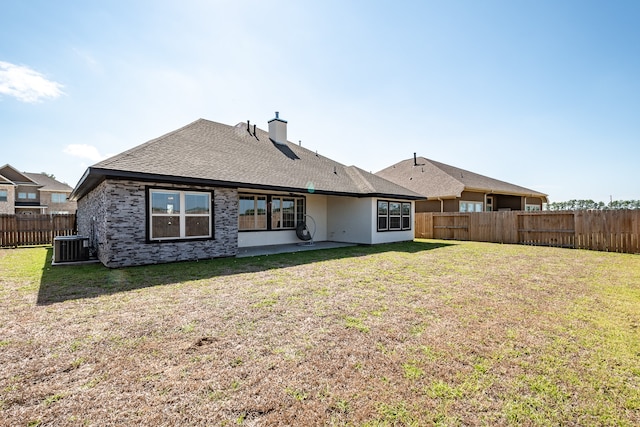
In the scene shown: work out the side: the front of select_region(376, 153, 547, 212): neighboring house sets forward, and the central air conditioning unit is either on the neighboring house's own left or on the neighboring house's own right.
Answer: on the neighboring house's own left

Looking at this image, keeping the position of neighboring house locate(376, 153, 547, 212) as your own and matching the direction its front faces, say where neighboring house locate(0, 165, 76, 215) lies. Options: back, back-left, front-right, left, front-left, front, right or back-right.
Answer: front-left

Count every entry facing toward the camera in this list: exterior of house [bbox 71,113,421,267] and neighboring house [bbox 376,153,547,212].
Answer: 0

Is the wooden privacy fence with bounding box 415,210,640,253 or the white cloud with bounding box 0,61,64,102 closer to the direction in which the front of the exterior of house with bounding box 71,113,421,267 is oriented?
the white cloud

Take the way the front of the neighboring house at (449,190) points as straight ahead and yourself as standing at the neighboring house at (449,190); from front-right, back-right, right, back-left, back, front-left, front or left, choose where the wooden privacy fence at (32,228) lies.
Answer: left

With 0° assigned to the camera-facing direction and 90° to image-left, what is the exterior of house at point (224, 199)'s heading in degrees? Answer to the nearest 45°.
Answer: approximately 135°

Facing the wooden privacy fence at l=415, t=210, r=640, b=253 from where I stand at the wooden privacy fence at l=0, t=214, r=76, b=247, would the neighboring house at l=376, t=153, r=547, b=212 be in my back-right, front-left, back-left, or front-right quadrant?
front-left
